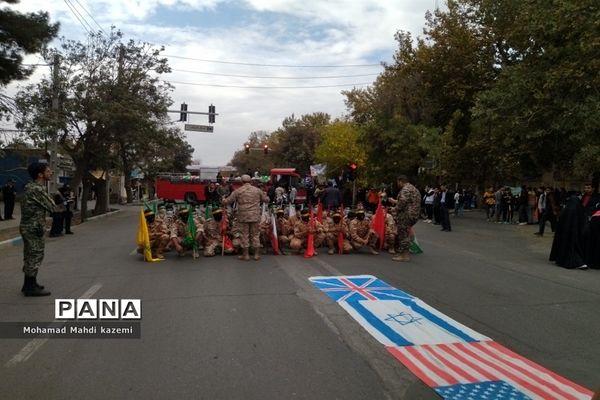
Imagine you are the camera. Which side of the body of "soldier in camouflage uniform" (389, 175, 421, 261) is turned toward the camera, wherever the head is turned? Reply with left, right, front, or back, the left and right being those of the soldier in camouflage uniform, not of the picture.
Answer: left

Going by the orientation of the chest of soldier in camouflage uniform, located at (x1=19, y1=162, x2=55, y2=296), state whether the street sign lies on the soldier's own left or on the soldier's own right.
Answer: on the soldier's own left

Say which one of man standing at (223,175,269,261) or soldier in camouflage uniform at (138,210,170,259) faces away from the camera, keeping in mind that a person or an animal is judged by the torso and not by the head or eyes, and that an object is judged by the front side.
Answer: the man standing

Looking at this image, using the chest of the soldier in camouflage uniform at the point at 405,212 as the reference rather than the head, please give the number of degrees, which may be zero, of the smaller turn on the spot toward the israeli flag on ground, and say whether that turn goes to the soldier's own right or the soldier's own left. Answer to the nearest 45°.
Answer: approximately 90° to the soldier's own left

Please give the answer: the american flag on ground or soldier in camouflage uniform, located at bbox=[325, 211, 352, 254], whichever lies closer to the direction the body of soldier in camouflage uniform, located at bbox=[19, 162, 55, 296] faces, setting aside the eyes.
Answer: the soldier in camouflage uniform

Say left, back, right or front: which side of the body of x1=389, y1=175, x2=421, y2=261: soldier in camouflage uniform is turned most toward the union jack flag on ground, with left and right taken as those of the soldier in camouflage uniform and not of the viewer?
left

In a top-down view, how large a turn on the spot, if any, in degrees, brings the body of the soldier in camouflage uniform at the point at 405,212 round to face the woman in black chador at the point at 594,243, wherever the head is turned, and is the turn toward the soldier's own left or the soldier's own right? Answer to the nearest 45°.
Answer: approximately 180°

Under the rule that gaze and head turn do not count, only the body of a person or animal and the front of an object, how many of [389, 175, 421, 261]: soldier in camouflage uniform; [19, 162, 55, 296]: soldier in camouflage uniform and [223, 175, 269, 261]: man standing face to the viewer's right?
1

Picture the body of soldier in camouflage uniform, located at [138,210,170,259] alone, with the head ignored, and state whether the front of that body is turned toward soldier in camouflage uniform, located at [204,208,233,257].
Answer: no

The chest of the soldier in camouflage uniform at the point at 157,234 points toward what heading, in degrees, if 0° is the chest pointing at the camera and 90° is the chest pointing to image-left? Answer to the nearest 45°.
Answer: approximately 45°

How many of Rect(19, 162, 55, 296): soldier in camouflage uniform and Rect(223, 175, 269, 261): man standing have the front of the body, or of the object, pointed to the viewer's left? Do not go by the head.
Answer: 0

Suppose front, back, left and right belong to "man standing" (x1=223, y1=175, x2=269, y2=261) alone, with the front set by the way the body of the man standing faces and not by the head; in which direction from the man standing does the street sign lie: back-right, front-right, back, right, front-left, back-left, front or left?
front

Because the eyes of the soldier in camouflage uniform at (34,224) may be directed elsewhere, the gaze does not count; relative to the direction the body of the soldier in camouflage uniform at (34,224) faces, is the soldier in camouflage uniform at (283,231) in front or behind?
in front

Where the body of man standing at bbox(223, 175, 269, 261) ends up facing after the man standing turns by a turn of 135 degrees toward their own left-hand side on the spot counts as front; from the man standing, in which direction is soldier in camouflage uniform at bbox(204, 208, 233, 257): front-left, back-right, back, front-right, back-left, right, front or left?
right

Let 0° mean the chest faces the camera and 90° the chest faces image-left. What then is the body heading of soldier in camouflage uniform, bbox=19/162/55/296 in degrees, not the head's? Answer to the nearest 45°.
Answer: approximately 270°

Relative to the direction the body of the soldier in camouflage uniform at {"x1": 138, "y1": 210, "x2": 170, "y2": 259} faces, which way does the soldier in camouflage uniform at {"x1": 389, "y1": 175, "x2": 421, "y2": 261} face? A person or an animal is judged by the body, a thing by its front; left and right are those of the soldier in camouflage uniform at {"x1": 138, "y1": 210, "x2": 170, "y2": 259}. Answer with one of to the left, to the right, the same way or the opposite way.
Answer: to the right

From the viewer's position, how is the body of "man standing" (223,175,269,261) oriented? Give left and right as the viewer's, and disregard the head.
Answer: facing away from the viewer

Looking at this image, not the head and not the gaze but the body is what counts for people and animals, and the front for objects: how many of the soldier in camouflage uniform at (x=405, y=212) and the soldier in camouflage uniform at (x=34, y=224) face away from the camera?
0

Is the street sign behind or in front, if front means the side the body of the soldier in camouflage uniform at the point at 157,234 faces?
behind
